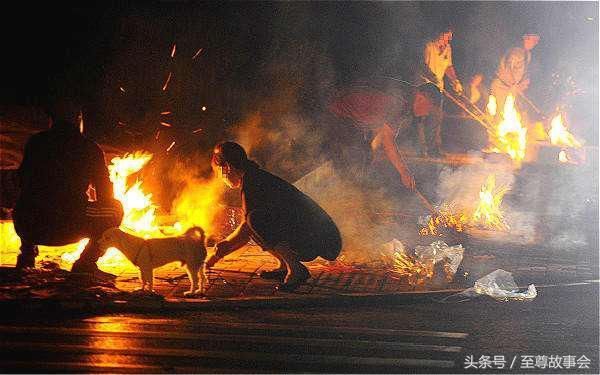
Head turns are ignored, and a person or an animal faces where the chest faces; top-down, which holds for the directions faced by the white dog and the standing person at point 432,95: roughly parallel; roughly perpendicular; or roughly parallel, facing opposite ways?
roughly perpendicular

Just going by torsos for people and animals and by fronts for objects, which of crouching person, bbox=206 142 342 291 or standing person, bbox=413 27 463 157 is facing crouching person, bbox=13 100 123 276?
crouching person, bbox=206 142 342 291

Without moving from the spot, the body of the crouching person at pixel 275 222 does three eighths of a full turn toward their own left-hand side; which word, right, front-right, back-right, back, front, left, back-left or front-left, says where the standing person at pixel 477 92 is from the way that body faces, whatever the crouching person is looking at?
left

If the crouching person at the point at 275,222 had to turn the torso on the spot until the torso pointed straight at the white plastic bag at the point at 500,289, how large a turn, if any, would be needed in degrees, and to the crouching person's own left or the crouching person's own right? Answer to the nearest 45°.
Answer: approximately 180°

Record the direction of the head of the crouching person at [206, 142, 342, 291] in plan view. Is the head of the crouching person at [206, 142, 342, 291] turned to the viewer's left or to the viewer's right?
to the viewer's left

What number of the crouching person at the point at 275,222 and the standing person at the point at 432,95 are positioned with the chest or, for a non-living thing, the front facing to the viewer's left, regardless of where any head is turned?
1

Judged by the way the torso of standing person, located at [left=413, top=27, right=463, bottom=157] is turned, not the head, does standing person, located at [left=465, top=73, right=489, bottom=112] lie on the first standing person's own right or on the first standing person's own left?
on the first standing person's own left

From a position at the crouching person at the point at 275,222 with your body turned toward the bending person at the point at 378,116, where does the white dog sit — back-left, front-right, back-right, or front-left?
back-left

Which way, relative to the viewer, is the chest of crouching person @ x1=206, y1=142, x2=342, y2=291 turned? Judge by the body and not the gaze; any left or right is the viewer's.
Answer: facing to the left of the viewer

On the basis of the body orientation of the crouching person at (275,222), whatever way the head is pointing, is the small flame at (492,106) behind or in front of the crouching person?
behind
